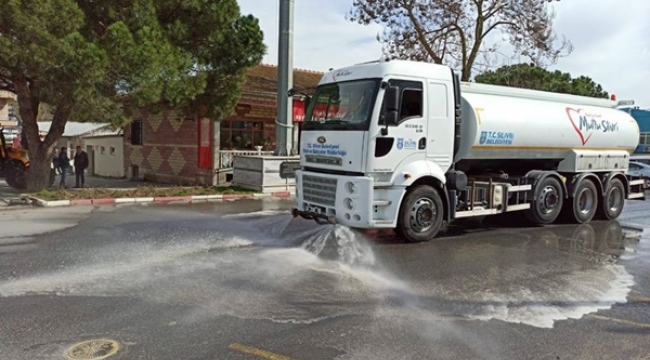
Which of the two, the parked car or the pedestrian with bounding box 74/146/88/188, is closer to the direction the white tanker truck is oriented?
the pedestrian

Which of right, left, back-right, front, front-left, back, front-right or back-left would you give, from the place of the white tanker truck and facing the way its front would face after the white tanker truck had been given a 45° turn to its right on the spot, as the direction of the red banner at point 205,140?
front-right

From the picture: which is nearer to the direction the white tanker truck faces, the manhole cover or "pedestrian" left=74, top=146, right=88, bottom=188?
the manhole cover

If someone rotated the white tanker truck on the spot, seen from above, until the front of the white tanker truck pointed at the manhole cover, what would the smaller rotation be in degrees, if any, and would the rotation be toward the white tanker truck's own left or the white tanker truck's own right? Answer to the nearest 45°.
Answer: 0° — it already faces it

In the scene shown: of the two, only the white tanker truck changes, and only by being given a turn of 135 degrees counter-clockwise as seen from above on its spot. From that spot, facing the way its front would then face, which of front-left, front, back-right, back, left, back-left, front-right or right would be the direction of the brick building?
back-left

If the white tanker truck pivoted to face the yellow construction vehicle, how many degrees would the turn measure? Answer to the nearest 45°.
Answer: approximately 45° to its right

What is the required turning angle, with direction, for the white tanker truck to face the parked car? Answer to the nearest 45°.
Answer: approximately 180°

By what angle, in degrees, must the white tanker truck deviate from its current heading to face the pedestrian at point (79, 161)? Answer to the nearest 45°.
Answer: approximately 90° to its right

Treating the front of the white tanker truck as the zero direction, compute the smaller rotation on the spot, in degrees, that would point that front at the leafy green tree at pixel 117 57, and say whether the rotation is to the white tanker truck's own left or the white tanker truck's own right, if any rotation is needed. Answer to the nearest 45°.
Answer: approximately 45° to the white tanker truck's own right

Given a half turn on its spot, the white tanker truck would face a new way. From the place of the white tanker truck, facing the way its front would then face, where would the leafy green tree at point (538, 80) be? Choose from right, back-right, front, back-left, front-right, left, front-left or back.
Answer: front-left

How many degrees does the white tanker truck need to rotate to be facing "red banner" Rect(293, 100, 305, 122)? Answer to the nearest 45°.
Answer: approximately 90° to its right

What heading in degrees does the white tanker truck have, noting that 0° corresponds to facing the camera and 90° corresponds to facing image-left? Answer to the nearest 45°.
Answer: approximately 45°

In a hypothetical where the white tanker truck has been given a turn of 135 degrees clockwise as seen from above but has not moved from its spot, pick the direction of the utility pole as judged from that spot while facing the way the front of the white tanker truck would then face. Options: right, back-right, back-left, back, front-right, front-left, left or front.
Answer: front-left
